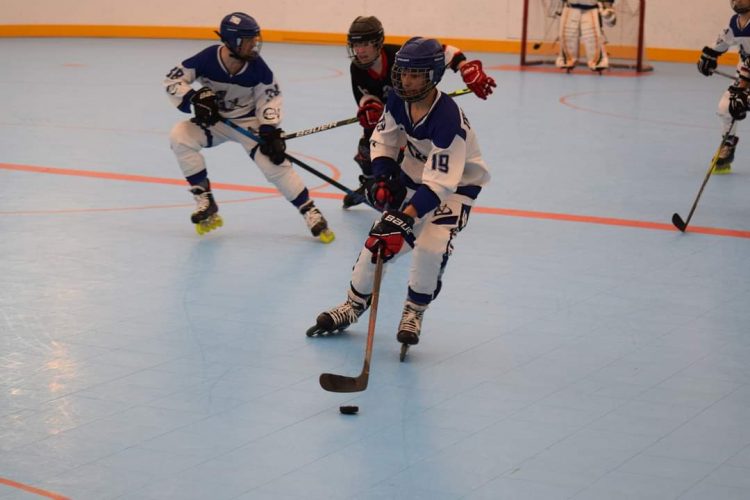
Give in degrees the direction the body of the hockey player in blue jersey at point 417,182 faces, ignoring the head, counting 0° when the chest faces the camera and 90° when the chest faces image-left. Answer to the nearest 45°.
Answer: approximately 45°

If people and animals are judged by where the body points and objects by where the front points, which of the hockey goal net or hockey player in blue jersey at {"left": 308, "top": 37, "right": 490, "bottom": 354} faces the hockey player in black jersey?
the hockey goal net

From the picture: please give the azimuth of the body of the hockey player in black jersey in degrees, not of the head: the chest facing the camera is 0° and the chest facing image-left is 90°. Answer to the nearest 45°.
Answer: approximately 45°

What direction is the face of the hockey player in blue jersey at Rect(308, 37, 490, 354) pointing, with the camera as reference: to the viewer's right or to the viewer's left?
to the viewer's left

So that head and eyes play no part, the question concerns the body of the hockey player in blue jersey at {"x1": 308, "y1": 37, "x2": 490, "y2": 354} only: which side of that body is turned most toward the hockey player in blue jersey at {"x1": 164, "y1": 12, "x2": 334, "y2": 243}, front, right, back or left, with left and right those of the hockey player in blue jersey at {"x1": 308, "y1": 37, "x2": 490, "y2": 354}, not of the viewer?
right

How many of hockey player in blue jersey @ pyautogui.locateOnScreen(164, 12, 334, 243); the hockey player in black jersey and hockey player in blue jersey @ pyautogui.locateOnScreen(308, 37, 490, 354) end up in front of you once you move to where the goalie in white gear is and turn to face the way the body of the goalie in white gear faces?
3

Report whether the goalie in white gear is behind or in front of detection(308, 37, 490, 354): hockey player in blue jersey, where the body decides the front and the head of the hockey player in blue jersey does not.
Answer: behind

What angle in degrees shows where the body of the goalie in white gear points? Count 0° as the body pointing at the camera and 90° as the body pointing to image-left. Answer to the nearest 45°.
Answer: approximately 0°

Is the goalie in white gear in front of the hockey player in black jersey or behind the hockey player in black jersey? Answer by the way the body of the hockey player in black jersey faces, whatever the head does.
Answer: behind

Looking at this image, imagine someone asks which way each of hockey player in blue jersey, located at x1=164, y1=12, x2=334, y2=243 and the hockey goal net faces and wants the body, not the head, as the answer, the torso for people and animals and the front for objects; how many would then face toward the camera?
2

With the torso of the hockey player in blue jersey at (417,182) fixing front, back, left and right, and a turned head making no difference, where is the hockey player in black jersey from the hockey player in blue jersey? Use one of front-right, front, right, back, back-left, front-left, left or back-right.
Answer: back-right
